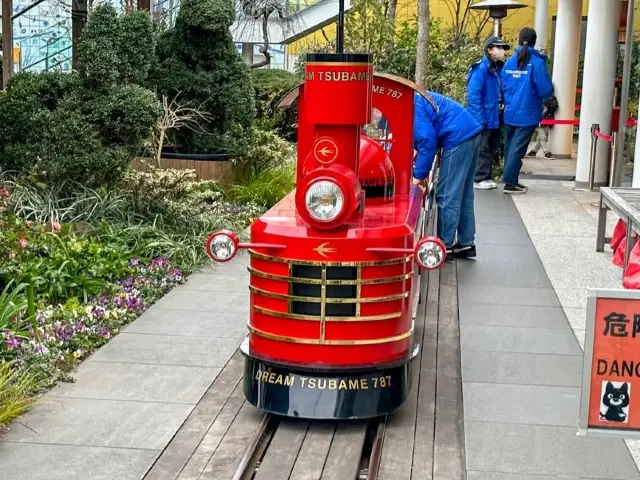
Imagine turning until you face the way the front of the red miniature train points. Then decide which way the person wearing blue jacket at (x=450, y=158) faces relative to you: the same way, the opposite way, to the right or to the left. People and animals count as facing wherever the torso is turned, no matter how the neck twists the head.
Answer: to the right

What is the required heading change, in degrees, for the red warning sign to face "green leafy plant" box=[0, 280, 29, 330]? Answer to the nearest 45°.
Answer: approximately 135° to its right

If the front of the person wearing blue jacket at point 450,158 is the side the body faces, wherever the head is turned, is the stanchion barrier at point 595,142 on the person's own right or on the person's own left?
on the person's own right

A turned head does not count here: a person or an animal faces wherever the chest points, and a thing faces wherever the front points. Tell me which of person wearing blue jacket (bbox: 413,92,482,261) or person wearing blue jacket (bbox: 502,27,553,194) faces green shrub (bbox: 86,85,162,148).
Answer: person wearing blue jacket (bbox: 413,92,482,261)

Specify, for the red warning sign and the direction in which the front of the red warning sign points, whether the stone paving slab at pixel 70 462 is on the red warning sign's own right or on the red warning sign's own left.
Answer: on the red warning sign's own right

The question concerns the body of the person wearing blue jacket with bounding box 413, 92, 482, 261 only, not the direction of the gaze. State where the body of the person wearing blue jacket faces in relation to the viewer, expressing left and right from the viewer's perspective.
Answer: facing to the left of the viewer

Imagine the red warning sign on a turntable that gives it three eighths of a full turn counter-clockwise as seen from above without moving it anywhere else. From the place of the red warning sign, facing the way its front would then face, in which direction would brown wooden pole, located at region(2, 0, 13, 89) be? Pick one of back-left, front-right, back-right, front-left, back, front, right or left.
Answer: left

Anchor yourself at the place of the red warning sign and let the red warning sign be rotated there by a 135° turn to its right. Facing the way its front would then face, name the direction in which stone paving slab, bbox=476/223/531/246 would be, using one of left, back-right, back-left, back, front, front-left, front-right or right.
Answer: front-right

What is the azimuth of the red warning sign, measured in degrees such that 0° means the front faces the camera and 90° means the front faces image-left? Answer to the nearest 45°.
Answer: approximately 0°
